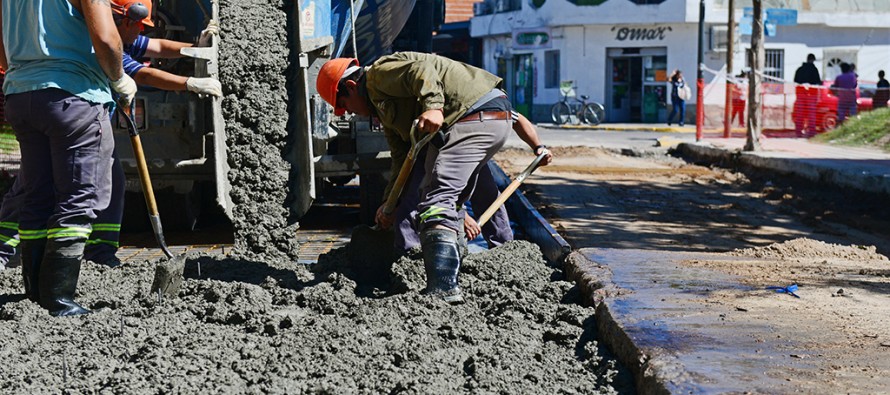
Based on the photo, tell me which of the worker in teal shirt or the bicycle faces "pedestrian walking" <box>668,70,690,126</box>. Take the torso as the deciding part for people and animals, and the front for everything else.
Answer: the worker in teal shirt

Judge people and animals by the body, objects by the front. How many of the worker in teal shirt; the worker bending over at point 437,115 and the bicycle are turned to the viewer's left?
2

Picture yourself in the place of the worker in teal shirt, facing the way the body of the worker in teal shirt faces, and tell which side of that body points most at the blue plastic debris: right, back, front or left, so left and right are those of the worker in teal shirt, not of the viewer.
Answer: right

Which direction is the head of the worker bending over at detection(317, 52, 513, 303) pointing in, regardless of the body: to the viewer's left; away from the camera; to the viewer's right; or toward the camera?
to the viewer's left

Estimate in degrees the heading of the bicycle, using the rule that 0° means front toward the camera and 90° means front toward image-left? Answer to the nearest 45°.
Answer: approximately 90°

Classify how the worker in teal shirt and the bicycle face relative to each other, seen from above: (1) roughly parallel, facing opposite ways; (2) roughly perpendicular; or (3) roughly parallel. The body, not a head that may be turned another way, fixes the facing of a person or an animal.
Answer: roughly perpendicular

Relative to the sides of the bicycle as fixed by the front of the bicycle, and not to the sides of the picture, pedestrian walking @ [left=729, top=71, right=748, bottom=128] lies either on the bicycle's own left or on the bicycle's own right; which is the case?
on the bicycle's own left

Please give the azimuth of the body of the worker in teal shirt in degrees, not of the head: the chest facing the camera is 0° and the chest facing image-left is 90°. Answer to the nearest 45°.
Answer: approximately 225°

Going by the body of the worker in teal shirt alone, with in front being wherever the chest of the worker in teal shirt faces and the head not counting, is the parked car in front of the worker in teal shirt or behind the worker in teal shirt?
in front

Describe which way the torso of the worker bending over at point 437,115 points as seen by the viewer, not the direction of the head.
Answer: to the viewer's left
